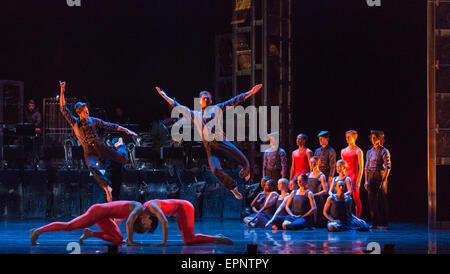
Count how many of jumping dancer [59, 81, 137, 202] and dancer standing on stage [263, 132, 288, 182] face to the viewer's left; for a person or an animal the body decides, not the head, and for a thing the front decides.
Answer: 0

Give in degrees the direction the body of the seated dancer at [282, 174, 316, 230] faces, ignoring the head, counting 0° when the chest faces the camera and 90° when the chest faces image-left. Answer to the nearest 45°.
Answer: approximately 45°

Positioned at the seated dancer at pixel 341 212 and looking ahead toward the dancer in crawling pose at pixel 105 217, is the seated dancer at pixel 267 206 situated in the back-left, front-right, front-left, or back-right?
front-right

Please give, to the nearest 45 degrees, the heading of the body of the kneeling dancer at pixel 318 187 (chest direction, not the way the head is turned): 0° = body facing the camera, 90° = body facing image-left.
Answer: approximately 45°

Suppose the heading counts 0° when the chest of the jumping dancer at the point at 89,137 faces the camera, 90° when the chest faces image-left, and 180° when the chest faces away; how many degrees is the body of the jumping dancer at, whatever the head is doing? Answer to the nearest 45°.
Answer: approximately 315°

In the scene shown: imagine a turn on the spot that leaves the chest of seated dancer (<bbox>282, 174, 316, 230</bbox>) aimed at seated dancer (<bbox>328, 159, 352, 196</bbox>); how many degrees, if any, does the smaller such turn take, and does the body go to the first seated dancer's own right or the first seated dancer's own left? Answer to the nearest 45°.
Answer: approximately 135° to the first seated dancer's own left

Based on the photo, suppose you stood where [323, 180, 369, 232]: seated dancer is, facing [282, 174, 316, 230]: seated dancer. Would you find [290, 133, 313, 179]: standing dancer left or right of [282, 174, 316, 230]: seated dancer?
right

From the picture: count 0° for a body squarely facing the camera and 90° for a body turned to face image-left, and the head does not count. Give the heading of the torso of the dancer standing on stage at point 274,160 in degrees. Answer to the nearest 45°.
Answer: approximately 0°

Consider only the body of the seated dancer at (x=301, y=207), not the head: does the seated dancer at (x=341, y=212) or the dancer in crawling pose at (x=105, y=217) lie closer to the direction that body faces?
the dancer in crawling pose
